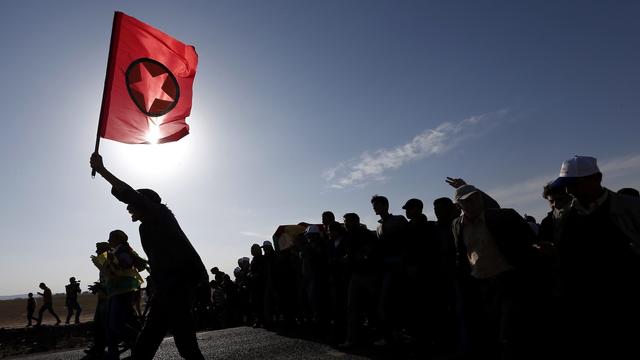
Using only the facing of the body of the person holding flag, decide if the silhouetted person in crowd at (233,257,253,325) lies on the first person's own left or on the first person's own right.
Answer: on the first person's own right

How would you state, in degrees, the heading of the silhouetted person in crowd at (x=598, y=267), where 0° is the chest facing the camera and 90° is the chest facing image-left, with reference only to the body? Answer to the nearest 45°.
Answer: approximately 45°

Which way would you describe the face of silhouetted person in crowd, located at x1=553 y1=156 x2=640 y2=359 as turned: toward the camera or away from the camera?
toward the camera

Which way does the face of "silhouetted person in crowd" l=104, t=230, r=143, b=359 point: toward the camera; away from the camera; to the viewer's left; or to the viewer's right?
to the viewer's left

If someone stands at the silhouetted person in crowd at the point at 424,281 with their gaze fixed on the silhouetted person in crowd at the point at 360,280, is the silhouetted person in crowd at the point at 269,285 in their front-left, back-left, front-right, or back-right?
front-right

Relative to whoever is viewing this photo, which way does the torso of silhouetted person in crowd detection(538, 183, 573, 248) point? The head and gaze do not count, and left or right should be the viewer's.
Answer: facing the viewer and to the left of the viewer

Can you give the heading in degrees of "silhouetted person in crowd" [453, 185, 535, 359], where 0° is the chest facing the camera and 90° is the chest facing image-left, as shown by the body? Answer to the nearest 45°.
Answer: approximately 45°

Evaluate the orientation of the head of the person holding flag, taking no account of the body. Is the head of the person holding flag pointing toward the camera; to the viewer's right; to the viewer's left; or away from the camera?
to the viewer's left

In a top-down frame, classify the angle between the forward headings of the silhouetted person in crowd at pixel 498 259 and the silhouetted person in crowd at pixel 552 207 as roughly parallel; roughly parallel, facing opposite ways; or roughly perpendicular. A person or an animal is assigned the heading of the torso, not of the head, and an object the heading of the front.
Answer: roughly parallel

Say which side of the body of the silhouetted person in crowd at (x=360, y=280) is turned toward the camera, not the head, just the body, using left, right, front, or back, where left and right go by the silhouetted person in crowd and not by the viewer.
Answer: left

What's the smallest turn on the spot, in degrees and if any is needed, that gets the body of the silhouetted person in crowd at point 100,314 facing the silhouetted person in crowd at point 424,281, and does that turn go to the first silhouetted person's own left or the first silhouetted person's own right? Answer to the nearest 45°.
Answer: approximately 135° to the first silhouetted person's own left

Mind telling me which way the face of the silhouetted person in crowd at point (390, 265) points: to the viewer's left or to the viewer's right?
to the viewer's left

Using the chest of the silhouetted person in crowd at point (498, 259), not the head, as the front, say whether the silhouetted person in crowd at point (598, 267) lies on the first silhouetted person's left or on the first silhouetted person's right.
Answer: on the first silhouetted person's left

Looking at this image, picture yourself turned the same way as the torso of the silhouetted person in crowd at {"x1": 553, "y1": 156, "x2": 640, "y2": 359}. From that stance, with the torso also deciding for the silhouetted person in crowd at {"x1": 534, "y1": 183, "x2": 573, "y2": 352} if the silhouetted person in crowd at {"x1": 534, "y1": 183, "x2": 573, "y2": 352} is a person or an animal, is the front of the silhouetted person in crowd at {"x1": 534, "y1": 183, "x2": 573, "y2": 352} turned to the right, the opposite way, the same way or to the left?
the same way

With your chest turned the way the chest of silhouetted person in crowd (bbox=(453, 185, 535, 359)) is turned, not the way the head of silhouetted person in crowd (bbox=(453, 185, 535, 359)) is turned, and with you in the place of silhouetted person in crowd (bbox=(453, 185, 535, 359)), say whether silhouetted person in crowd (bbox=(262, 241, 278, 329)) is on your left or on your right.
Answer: on your right
